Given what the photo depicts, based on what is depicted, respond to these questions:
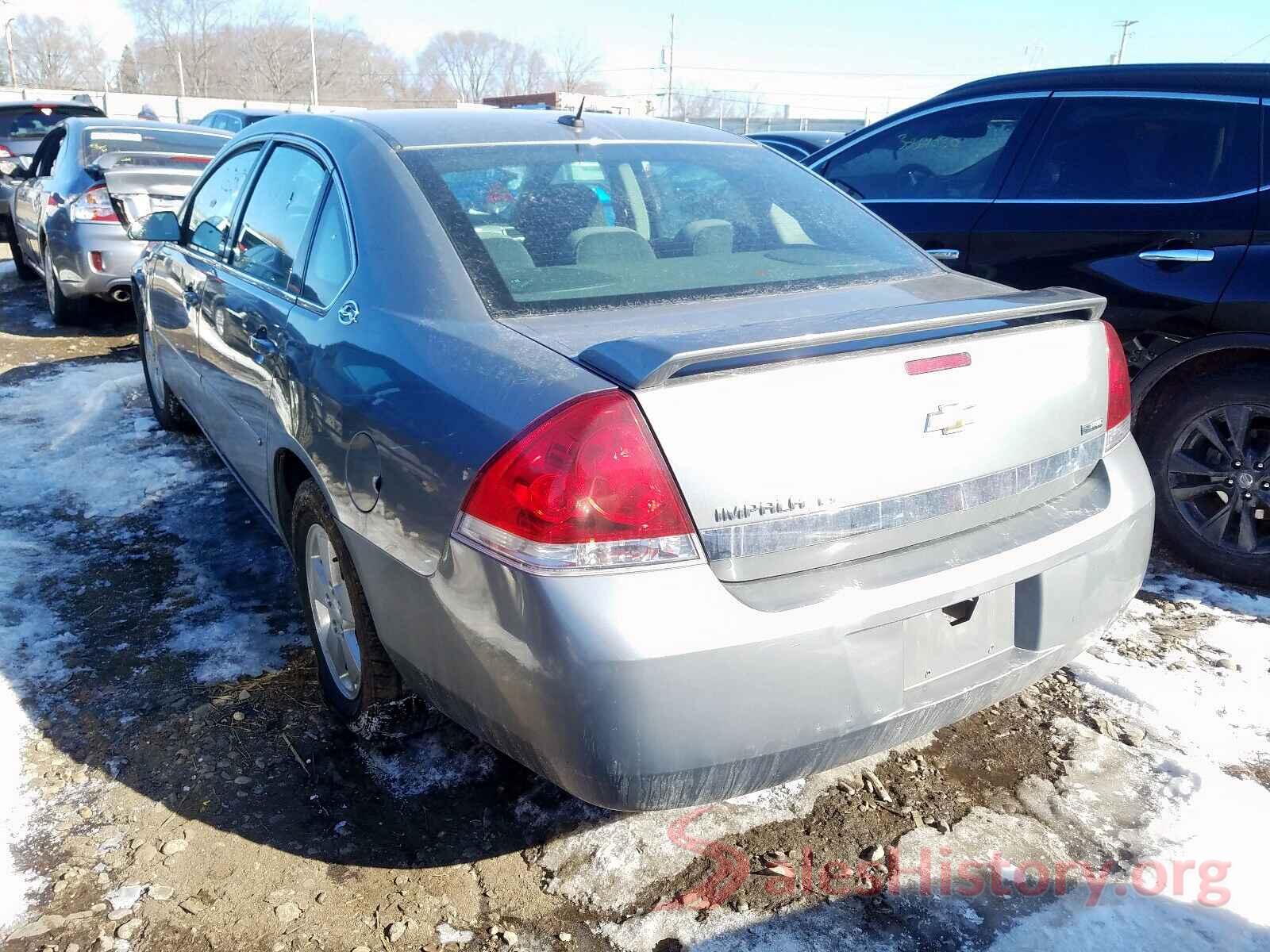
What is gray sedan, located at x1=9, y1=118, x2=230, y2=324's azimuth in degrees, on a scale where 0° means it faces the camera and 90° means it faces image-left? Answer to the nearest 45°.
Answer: approximately 135°

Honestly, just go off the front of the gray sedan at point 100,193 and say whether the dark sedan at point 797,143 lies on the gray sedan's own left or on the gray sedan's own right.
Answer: on the gray sedan's own right

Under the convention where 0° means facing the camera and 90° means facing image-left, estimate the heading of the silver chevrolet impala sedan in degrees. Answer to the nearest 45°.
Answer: approximately 135°

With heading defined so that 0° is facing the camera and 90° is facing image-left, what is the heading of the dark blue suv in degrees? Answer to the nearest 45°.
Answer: approximately 90°

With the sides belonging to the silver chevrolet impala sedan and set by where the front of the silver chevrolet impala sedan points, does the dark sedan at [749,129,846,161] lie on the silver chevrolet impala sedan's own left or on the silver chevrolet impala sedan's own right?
on the silver chevrolet impala sedan's own right

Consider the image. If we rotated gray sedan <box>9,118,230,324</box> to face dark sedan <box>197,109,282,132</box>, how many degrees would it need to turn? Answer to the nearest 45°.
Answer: approximately 45° to its right

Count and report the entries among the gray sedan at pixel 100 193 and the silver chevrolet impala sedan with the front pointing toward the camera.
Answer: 0

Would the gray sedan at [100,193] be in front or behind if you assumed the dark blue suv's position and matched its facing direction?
in front
